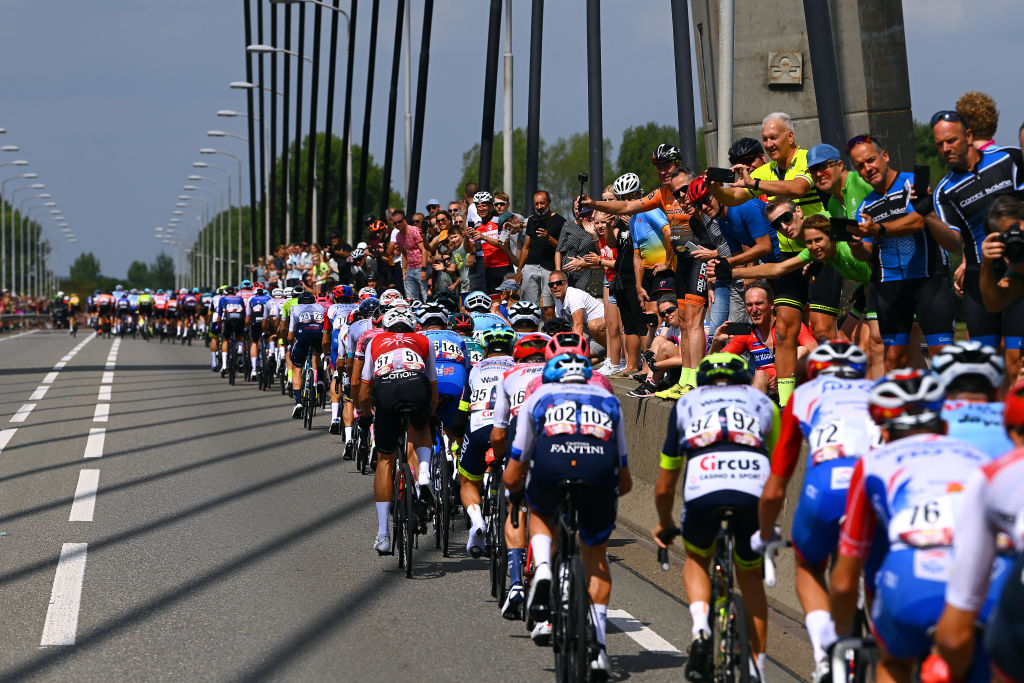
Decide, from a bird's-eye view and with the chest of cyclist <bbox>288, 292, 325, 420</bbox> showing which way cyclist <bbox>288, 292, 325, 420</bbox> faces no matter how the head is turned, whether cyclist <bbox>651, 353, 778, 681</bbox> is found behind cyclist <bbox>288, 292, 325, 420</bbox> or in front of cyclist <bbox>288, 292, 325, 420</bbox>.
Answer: behind

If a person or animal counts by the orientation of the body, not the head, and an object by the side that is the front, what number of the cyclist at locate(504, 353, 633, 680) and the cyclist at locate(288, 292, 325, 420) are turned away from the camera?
2

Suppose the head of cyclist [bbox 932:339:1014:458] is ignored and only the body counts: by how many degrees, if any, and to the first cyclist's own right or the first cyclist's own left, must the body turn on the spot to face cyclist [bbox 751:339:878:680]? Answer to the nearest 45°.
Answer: approximately 45° to the first cyclist's own left

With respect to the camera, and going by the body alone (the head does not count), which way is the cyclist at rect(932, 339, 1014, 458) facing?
away from the camera

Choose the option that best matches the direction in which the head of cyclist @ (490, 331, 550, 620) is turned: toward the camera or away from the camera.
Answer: away from the camera

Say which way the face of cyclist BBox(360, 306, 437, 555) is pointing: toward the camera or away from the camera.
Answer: away from the camera

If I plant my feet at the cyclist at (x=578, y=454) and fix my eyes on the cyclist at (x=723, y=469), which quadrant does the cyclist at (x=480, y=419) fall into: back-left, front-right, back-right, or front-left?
back-left

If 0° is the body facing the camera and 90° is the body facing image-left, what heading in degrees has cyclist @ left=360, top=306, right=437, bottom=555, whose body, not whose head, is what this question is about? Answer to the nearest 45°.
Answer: approximately 180°

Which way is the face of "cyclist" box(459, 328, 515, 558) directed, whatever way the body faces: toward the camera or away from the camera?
away from the camera

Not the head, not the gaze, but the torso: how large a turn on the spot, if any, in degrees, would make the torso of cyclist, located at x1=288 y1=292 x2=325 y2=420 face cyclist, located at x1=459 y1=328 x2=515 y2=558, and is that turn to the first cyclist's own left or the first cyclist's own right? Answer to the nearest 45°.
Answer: approximately 180°

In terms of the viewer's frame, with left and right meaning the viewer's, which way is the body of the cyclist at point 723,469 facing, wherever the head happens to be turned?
facing away from the viewer

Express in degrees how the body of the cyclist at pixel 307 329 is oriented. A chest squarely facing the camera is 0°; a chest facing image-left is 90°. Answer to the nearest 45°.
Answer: approximately 180°
